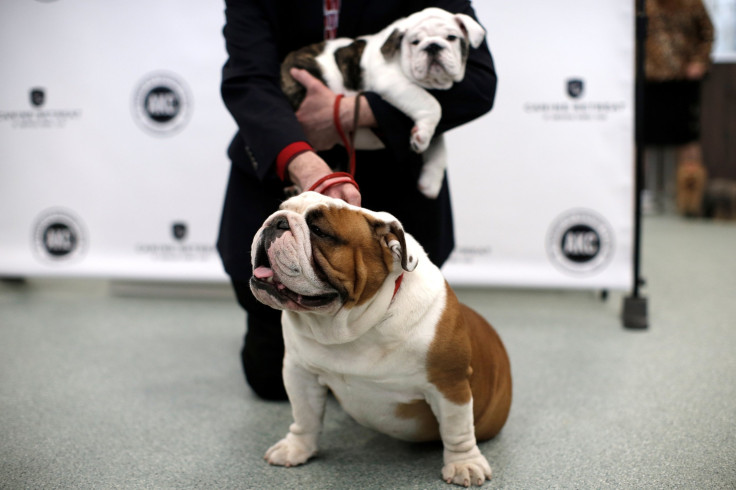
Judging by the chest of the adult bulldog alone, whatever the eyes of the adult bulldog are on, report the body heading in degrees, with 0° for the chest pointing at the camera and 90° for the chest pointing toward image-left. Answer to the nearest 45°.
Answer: approximately 45°

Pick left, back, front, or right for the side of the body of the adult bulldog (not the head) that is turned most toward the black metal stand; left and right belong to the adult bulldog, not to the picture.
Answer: back
